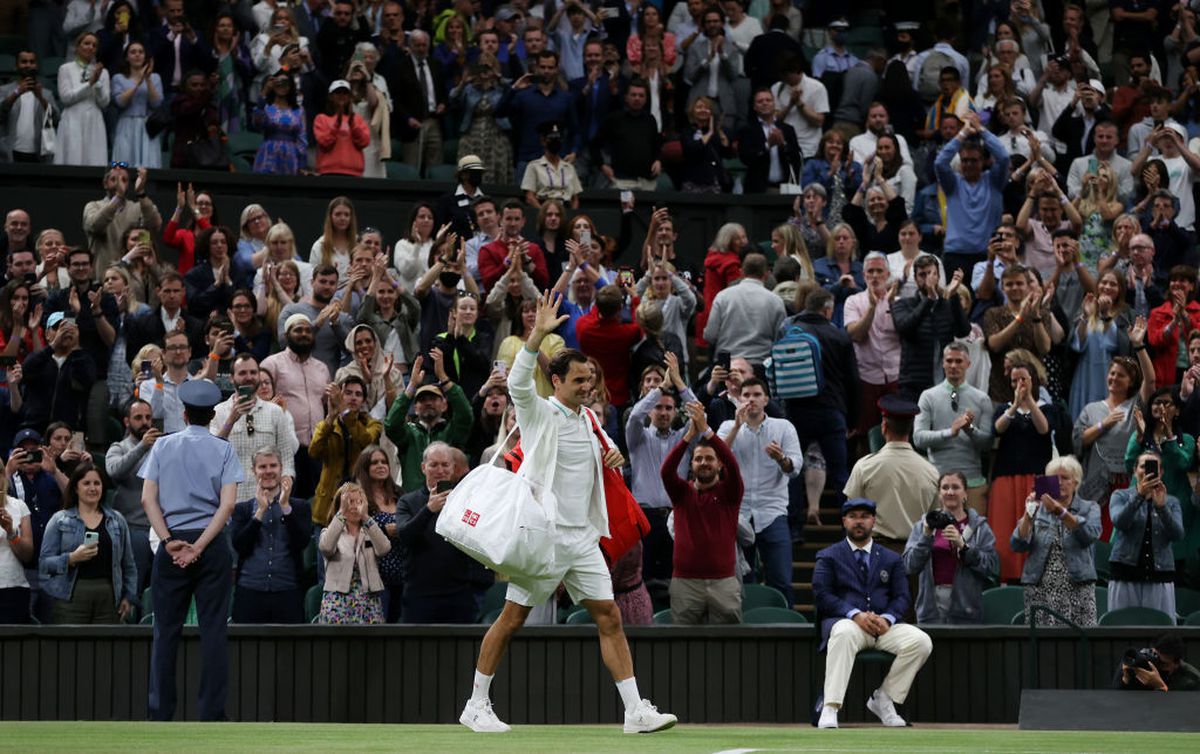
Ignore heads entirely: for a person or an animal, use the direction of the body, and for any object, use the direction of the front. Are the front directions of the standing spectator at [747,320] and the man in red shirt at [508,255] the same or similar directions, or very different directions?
very different directions

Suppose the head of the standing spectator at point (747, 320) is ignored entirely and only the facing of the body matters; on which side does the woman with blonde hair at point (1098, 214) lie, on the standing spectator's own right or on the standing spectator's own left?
on the standing spectator's own right

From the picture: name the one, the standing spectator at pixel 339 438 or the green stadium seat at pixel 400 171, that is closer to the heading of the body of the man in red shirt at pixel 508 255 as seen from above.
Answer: the standing spectator

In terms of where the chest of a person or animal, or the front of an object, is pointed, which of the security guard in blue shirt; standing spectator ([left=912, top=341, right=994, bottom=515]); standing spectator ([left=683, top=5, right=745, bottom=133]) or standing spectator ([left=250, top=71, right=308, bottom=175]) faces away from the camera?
the security guard in blue shirt

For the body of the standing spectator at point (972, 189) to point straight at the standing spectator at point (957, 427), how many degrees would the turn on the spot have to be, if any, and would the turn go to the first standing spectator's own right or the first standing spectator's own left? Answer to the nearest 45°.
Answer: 0° — they already face them

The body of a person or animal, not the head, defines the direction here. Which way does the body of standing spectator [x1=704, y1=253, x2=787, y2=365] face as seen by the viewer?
away from the camera

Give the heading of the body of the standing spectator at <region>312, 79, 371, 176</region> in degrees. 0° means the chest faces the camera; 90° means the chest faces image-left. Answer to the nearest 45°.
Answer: approximately 0°

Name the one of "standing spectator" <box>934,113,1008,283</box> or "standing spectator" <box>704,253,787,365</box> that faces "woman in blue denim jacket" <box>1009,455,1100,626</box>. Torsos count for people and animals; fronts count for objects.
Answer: "standing spectator" <box>934,113,1008,283</box>

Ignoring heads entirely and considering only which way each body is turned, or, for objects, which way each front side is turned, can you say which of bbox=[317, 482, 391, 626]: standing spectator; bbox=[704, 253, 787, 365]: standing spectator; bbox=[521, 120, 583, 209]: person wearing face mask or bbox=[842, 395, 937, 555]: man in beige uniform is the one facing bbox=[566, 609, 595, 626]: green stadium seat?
the person wearing face mask
